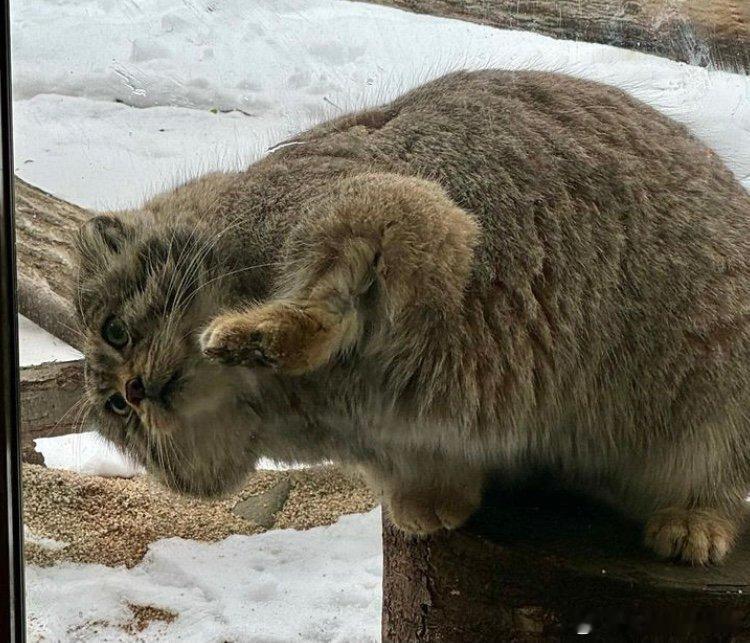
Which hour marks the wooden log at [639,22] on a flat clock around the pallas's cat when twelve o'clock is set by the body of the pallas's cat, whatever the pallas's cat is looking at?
The wooden log is roughly at 4 o'clock from the pallas's cat.

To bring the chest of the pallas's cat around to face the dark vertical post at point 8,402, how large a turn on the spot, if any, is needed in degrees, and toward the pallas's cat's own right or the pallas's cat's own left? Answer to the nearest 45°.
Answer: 0° — it already faces it

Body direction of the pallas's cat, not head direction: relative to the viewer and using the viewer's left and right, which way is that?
facing to the left of the viewer

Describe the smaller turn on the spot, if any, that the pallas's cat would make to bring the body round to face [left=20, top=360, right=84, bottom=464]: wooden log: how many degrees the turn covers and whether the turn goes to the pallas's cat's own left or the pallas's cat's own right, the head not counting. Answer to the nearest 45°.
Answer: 0° — it already faces it

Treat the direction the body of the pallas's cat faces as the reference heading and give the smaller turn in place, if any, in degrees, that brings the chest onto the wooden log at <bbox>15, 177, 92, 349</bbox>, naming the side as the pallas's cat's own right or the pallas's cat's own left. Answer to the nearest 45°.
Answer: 0° — it already faces it
